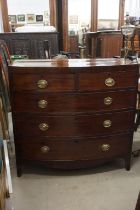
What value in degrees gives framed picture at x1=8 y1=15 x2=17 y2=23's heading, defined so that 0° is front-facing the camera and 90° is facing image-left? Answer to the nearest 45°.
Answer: approximately 0°

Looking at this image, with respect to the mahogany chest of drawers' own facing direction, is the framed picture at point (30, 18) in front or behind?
behind

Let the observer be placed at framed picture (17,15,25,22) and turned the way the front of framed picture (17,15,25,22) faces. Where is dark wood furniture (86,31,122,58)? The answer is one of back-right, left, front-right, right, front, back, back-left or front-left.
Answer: front-left

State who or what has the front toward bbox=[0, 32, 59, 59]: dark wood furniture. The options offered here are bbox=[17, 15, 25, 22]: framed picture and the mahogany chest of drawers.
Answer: the framed picture

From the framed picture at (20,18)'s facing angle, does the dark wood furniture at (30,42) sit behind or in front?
in front
